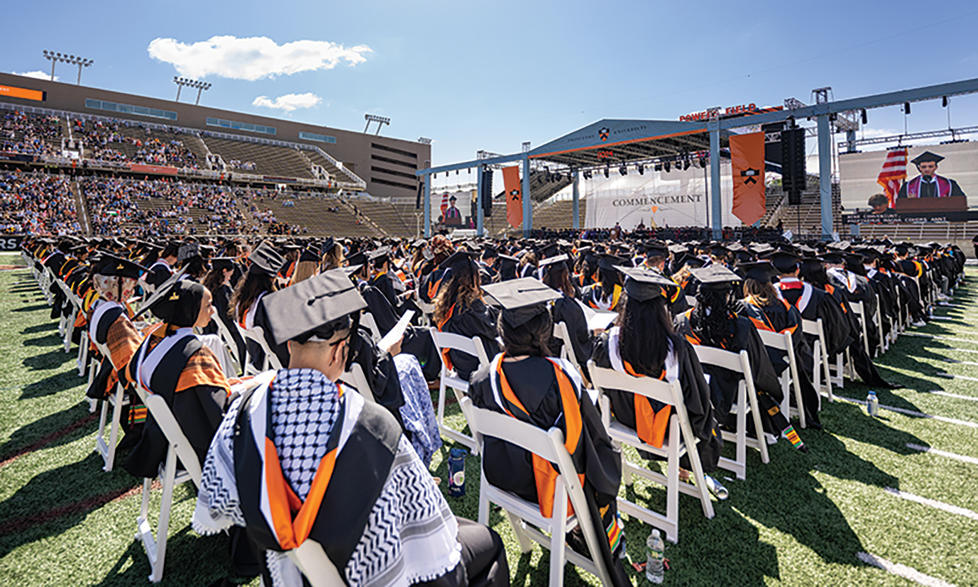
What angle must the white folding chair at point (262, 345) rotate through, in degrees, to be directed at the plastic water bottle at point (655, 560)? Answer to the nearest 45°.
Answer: approximately 90° to its right

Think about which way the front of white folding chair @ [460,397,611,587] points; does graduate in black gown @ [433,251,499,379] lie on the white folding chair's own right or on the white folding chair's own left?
on the white folding chair's own left

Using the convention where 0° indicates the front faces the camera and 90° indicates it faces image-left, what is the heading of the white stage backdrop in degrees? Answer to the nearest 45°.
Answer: approximately 0°

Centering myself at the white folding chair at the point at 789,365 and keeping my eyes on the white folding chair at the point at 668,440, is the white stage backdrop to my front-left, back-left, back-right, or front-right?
back-right

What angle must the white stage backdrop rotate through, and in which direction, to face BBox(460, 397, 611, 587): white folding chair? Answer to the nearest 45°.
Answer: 0° — it already faces it

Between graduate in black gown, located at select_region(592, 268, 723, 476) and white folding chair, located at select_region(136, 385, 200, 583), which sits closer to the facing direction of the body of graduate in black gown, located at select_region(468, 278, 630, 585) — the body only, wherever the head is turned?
the graduate in black gown

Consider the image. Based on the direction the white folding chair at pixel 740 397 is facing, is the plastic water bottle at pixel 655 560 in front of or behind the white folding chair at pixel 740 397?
behind

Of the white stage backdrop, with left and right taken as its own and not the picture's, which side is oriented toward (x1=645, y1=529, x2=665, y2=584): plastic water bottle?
front

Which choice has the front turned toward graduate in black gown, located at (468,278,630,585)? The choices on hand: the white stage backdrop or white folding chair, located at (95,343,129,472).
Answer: the white stage backdrop

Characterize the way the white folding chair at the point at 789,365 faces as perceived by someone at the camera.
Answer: facing away from the viewer and to the right of the viewer

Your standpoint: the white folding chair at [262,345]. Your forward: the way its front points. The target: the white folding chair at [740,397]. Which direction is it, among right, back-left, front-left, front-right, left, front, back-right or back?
right

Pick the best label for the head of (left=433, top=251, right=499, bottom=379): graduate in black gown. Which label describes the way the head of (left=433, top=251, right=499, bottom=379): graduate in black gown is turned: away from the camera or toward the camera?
away from the camera

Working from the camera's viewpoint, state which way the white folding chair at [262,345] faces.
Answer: facing away from the viewer and to the right of the viewer

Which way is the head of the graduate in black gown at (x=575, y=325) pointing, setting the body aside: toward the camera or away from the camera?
away from the camera

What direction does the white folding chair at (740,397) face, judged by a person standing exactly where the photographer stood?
facing away from the viewer and to the right of the viewer

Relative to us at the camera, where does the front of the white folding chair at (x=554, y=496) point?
facing away from the viewer and to the right of the viewer

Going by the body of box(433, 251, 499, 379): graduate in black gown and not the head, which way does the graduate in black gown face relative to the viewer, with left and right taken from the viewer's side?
facing away from the viewer and to the right of the viewer
